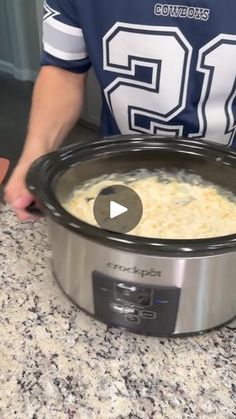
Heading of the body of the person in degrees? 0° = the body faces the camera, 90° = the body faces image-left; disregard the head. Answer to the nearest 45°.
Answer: approximately 0°
